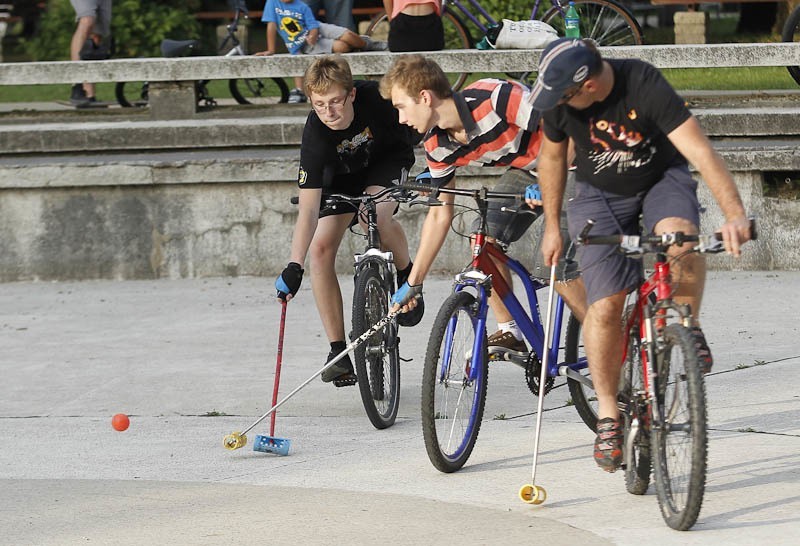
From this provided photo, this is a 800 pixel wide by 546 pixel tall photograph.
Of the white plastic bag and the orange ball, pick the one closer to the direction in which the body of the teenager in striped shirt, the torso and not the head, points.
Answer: the orange ball

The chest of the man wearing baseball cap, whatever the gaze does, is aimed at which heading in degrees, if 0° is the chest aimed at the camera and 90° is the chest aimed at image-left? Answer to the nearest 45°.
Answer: approximately 0°

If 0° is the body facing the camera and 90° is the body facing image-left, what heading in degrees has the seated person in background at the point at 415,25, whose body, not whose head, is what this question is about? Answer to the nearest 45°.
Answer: approximately 180°

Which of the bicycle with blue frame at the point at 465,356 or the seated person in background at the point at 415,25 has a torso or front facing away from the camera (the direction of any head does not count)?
the seated person in background

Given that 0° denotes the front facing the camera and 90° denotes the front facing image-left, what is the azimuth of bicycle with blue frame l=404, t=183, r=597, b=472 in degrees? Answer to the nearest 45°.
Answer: approximately 45°

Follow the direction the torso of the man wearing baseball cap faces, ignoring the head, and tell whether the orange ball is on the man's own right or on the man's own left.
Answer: on the man's own right

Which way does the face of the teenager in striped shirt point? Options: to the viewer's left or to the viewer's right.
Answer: to the viewer's left

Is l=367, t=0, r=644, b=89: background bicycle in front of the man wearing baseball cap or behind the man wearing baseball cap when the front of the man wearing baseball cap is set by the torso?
behind
